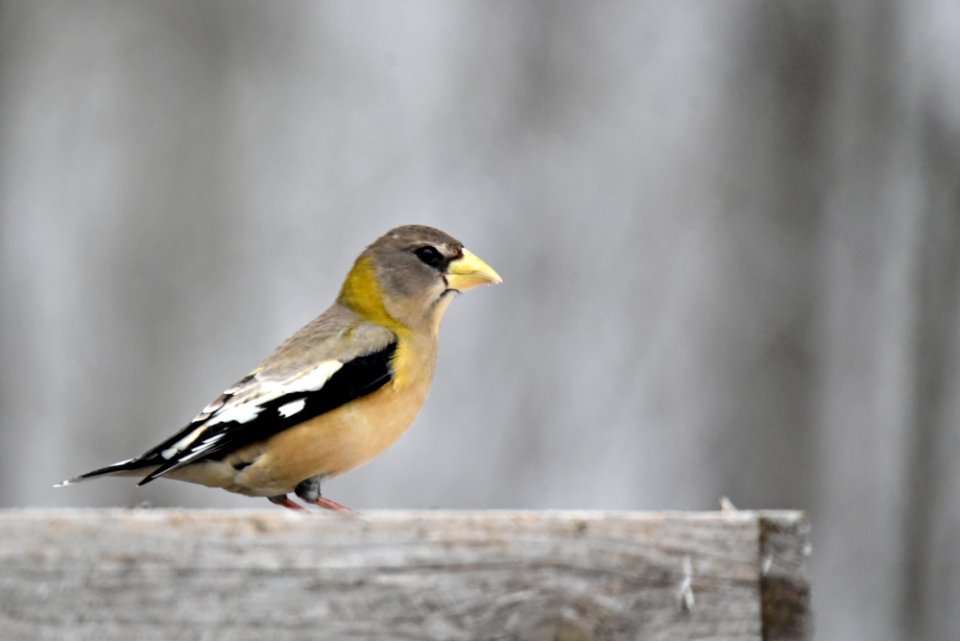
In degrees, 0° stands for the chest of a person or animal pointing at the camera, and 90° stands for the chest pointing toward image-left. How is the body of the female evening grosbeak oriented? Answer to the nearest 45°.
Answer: approximately 270°
